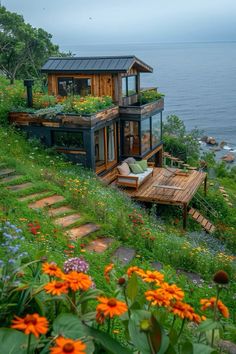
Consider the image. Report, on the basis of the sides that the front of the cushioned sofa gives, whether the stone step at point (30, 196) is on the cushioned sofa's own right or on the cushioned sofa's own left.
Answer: on the cushioned sofa's own right

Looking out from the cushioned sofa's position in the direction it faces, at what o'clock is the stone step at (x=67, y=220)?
The stone step is roughly at 2 o'clock from the cushioned sofa.

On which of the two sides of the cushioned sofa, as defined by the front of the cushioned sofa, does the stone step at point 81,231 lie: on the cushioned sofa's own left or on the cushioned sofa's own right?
on the cushioned sofa's own right

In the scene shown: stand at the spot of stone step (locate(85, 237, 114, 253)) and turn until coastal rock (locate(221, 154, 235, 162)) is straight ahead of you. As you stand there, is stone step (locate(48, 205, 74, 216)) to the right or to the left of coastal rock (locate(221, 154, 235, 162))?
left

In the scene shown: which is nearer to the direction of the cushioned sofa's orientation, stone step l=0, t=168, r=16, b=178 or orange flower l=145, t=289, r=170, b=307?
the orange flower

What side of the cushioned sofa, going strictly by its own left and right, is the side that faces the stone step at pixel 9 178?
right

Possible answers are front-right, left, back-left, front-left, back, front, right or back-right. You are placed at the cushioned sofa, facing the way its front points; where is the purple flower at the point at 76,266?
front-right
